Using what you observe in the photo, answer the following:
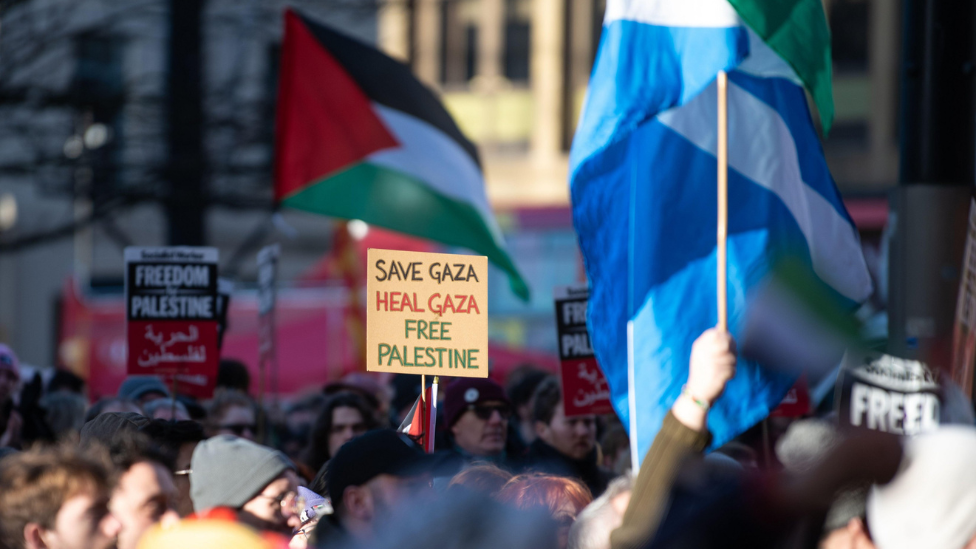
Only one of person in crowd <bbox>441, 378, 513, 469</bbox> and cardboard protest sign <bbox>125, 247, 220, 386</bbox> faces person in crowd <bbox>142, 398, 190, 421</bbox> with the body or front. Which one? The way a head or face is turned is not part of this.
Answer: the cardboard protest sign

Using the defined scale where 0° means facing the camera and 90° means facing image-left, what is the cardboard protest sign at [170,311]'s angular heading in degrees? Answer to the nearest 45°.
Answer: approximately 0°

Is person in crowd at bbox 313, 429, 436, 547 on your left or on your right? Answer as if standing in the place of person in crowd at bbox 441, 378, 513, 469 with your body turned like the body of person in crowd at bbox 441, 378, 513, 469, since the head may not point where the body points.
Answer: on your right

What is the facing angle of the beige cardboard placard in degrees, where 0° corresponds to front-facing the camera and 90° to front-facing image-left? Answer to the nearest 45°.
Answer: approximately 0°

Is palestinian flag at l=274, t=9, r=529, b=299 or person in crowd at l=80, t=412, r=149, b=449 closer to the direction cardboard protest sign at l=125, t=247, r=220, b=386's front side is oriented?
the person in crowd

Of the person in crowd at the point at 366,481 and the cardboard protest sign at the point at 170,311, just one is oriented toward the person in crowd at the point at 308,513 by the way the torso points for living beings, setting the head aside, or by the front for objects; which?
the cardboard protest sign

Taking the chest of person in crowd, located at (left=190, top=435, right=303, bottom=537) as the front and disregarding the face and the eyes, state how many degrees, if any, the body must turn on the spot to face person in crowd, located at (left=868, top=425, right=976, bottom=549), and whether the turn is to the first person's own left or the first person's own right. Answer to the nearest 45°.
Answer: approximately 45° to the first person's own right
